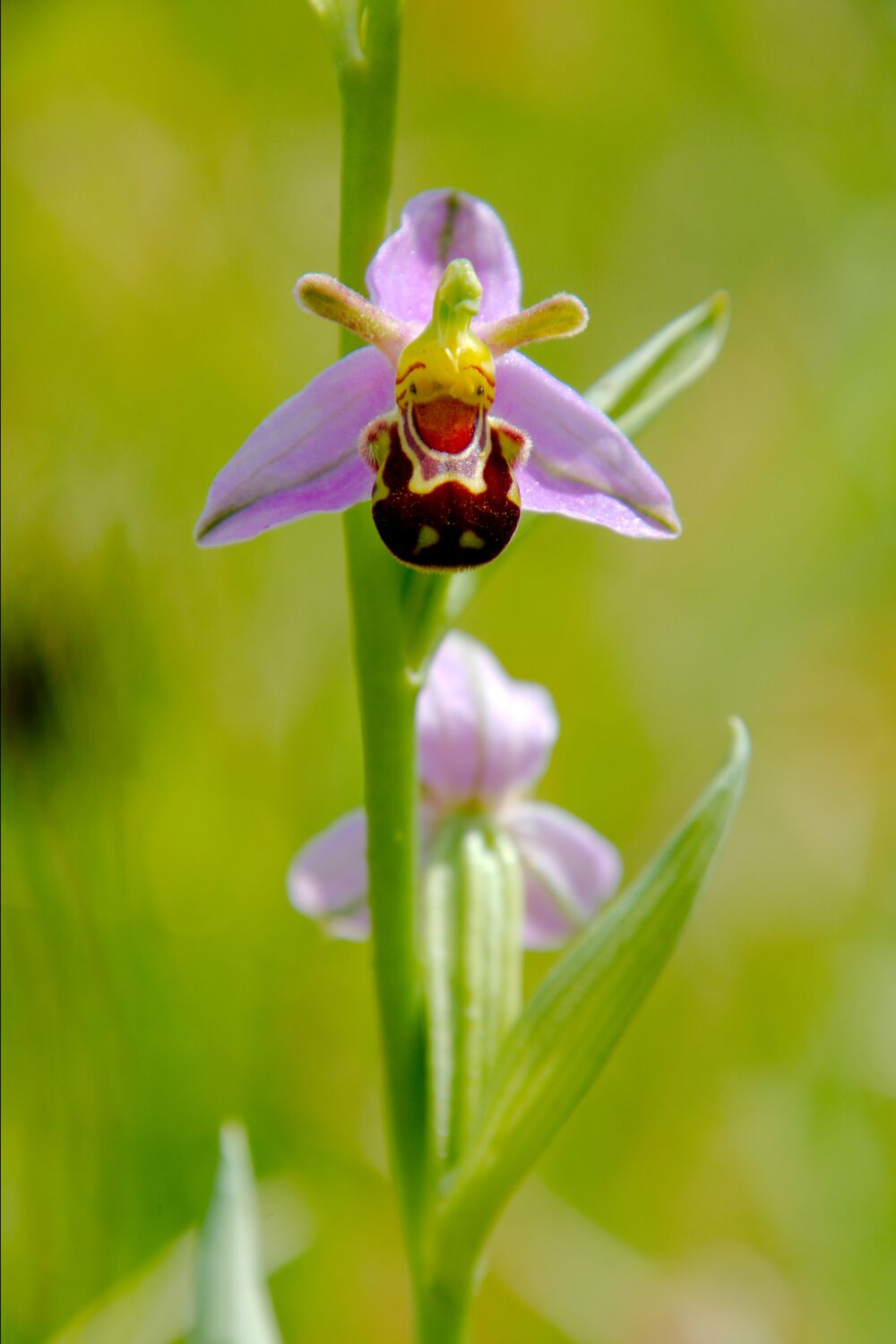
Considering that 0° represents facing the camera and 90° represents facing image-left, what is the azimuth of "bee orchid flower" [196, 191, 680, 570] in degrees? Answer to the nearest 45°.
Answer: approximately 0°
